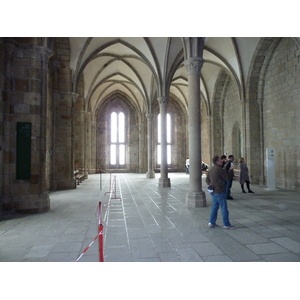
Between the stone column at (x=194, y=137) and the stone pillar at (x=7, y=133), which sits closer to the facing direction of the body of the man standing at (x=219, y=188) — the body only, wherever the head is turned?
the stone column

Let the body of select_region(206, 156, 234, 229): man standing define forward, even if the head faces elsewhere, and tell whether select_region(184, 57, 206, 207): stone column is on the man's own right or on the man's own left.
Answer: on the man's own left

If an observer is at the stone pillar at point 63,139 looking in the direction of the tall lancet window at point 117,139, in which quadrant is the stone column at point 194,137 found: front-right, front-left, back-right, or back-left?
back-right

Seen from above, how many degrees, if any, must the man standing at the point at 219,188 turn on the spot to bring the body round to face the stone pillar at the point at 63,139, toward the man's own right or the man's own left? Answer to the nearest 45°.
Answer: approximately 90° to the man's own left

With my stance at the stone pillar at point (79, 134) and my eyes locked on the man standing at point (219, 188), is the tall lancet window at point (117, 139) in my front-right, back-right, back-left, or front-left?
back-left

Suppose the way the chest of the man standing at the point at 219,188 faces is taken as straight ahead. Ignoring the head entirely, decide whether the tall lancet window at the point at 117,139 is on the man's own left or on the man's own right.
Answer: on the man's own left
